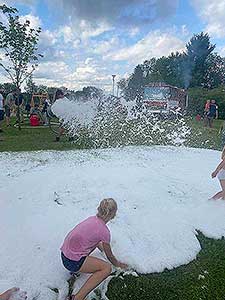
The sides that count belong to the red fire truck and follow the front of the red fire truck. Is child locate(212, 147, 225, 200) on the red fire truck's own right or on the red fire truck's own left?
on the red fire truck's own left

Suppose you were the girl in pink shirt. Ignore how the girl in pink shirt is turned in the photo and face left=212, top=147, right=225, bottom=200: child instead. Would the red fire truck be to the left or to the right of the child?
left

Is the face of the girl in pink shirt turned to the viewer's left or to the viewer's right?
to the viewer's right

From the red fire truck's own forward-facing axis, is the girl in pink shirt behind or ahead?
ahead

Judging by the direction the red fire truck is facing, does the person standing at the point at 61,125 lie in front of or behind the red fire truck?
in front
